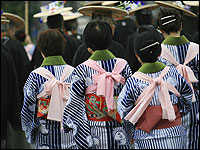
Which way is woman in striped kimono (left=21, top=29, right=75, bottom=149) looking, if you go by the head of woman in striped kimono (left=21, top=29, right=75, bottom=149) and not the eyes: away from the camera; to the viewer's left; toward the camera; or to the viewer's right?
away from the camera

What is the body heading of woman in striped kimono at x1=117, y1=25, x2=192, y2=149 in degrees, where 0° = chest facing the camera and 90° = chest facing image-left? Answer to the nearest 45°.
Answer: approximately 180°

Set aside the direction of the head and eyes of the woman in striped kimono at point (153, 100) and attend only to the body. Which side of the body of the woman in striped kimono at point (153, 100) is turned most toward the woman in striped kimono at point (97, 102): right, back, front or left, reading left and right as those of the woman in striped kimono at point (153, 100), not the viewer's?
left

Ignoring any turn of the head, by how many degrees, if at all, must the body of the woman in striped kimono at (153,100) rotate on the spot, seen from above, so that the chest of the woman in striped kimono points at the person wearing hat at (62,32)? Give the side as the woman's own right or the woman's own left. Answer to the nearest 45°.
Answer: approximately 45° to the woman's own left

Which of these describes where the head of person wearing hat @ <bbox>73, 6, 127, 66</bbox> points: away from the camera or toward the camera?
away from the camera

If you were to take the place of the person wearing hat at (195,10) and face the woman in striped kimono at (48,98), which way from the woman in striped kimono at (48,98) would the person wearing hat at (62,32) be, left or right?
right

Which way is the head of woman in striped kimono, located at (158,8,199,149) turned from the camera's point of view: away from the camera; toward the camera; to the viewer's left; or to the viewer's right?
away from the camera

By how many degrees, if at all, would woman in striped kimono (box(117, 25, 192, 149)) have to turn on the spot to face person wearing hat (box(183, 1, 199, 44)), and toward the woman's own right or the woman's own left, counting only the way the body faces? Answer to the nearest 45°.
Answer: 0° — they already face them

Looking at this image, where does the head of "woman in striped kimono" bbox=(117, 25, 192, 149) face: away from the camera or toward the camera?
away from the camera

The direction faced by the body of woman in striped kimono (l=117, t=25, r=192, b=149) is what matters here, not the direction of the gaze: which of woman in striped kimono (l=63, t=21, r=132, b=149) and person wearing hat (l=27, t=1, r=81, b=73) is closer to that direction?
the person wearing hat
